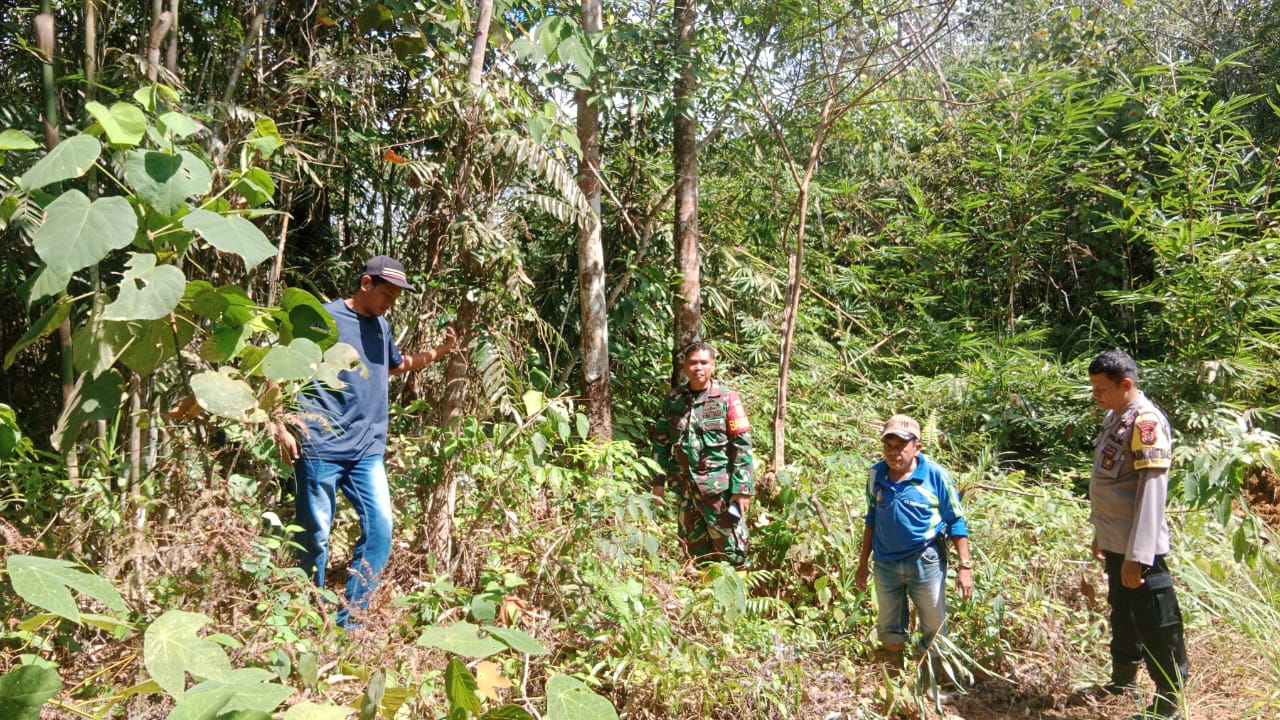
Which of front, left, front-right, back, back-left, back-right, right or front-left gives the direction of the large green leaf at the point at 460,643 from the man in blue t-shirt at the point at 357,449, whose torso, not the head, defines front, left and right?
front-right

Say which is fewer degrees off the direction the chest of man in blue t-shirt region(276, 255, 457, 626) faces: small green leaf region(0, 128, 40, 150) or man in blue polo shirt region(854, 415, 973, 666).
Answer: the man in blue polo shirt

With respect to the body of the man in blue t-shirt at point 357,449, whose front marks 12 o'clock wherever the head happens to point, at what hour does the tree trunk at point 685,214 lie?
The tree trunk is roughly at 9 o'clock from the man in blue t-shirt.

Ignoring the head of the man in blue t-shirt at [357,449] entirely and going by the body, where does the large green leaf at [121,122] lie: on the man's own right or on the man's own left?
on the man's own right

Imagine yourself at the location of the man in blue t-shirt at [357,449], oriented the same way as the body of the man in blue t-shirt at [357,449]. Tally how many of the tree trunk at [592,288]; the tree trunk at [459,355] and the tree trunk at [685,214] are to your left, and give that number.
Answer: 3

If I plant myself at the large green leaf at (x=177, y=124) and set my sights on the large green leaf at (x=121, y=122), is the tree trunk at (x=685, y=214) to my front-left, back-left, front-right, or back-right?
back-right

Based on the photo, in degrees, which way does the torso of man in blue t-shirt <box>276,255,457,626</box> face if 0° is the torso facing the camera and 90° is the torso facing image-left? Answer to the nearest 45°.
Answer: approximately 315°

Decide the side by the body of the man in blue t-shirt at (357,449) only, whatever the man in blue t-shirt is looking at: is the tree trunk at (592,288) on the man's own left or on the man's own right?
on the man's own left

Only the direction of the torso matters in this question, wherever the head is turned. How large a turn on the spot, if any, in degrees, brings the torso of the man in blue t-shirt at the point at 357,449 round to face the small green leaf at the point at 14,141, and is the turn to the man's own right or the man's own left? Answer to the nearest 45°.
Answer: approximately 90° to the man's own right

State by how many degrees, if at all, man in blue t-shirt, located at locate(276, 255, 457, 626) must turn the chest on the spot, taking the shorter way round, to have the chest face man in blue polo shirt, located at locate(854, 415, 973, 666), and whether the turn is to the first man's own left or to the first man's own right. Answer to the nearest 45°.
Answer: approximately 45° to the first man's own left

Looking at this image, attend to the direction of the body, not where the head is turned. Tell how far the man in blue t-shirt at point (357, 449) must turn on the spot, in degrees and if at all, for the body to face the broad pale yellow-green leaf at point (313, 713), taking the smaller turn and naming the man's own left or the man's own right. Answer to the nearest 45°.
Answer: approximately 45° to the man's own right

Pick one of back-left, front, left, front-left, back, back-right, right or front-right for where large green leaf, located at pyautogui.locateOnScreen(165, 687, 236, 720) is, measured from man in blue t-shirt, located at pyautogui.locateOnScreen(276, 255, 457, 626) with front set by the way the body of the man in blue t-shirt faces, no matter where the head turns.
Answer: front-right

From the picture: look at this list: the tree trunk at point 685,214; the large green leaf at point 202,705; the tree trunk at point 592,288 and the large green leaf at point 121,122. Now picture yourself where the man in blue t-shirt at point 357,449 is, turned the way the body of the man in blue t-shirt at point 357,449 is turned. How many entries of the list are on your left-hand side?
2

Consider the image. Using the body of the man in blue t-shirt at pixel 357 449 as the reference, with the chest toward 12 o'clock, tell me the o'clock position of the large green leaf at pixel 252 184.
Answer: The large green leaf is roughly at 2 o'clock from the man in blue t-shirt.

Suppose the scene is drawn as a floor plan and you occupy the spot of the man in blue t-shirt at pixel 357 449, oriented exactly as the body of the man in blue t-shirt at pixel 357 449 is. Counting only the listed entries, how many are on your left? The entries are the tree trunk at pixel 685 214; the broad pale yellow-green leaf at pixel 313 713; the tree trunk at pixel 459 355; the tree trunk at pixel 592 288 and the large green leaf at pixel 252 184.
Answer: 3

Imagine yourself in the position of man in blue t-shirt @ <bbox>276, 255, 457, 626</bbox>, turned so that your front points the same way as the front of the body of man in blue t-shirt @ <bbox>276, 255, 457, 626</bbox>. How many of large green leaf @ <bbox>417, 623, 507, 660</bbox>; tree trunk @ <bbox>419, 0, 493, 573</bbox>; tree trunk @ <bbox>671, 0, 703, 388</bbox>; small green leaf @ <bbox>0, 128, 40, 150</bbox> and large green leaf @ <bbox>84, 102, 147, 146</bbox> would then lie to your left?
2
